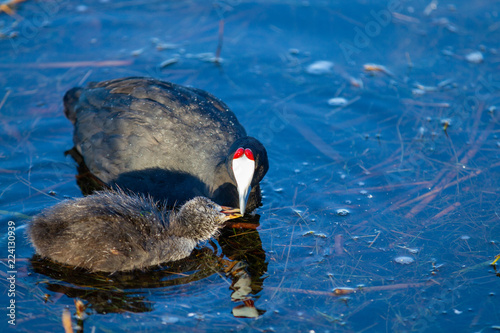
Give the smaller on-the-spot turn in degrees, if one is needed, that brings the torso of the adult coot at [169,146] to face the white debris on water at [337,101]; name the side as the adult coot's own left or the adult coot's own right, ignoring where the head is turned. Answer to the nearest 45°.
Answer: approximately 90° to the adult coot's own left

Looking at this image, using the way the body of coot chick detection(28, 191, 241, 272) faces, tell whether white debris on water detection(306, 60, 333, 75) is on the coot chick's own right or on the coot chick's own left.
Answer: on the coot chick's own left

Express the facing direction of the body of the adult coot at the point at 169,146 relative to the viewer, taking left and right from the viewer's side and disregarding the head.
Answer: facing the viewer and to the right of the viewer

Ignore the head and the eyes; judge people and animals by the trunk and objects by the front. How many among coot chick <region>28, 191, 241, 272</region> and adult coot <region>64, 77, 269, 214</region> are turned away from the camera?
0

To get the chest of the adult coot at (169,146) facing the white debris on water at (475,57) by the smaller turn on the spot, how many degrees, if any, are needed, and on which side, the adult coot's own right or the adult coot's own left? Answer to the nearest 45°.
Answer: approximately 90° to the adult coot's own left

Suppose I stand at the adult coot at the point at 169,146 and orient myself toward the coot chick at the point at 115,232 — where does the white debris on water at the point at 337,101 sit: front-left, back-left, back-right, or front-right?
back-left

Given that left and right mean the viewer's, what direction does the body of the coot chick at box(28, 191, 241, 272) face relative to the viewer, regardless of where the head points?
facing to the right of the viewer
